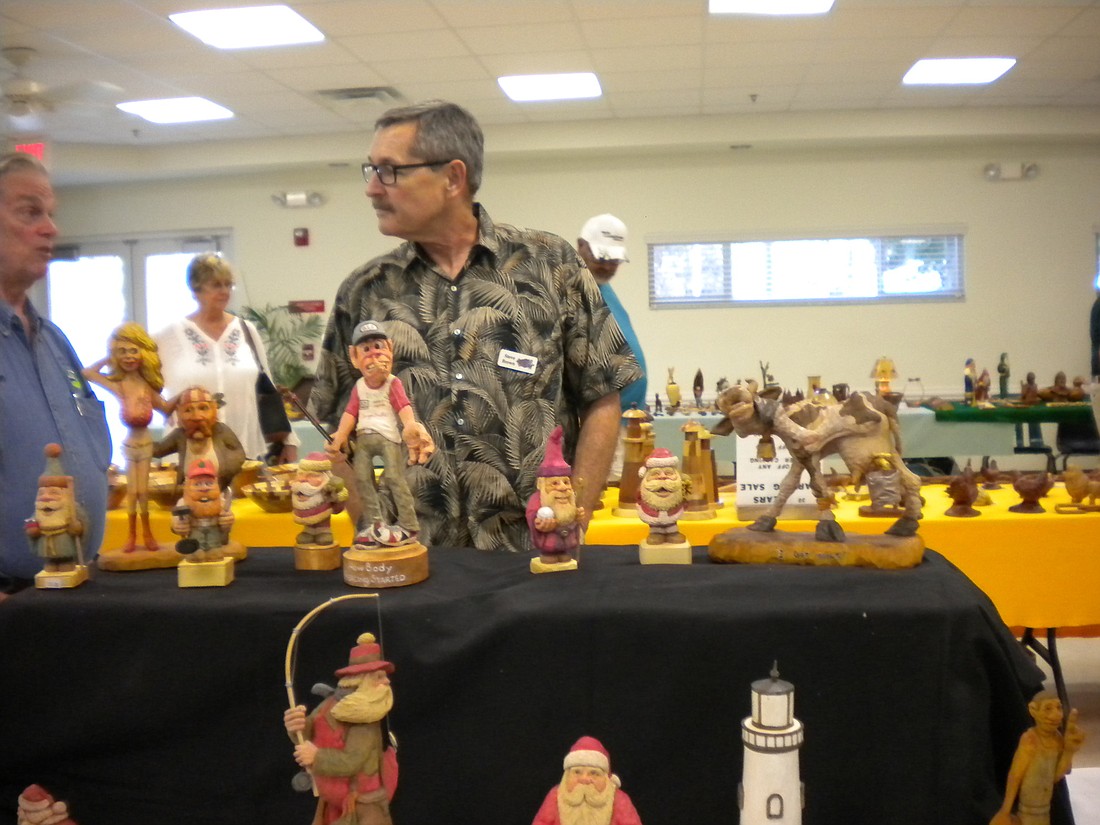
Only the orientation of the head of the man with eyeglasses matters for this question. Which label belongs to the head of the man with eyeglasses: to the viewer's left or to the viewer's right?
to the viewer's left

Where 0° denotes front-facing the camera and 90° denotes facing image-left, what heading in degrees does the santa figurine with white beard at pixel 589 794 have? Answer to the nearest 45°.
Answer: approximately 0°

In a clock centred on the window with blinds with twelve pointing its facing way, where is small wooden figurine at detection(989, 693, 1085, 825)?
The small wooden figurine is roughly at 12 o'clock from the window with blinds.

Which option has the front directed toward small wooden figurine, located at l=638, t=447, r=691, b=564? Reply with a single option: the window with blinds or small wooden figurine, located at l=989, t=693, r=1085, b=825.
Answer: the window with blinds

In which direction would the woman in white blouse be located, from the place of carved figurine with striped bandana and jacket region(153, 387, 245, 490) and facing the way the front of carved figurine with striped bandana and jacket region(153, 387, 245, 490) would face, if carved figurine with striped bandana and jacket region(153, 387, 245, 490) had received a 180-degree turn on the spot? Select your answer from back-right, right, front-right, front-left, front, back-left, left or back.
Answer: front
